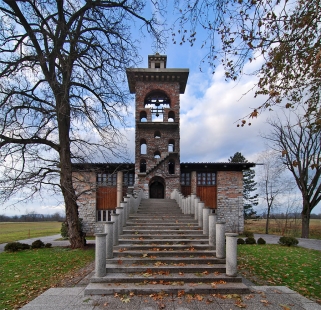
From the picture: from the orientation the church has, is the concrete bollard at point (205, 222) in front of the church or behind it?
in front

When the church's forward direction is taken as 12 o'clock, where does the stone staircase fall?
The stone staircase is roughly at 12 o'clock from the church.

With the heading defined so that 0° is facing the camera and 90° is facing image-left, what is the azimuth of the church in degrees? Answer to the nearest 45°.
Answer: approximately 0°

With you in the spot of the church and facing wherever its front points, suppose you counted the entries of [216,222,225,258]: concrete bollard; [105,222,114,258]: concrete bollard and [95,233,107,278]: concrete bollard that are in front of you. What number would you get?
3

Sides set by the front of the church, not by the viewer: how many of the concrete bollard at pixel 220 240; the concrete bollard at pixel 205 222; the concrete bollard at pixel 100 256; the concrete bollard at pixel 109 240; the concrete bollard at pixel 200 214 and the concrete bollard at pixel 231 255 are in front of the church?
6

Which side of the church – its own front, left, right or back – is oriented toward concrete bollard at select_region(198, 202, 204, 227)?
front

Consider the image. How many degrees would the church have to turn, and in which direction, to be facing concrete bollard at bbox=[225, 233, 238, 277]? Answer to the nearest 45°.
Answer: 0° — it already faces it

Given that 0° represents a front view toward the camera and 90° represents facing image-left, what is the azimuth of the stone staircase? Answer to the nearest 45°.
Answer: approximately 0°

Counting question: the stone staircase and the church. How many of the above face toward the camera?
2

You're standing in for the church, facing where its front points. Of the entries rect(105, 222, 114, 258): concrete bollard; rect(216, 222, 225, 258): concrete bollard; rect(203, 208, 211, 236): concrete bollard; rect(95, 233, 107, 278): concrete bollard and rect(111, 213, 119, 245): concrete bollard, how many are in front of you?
5

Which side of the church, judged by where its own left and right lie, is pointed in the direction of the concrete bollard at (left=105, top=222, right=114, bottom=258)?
front

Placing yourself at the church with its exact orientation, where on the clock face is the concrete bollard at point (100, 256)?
The concrete bollard is roughly at 12 o'clock from the church.

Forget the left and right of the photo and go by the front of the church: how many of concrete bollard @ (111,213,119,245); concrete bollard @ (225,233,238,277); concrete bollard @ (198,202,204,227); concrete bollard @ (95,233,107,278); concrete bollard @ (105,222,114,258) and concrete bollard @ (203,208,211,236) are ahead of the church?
6
